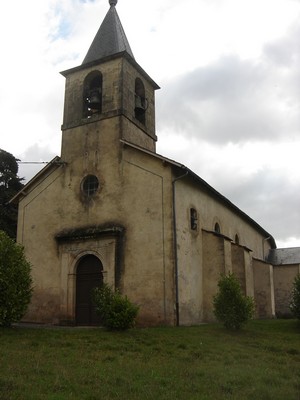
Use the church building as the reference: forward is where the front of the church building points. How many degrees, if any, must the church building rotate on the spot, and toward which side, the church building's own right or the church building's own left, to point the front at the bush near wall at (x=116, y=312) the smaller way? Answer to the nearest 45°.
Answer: approximately 45° to the church building's own left

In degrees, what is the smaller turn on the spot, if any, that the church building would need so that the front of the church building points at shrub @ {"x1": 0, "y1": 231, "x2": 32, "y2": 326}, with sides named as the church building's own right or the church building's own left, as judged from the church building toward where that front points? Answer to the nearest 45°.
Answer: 0° — it already faces it

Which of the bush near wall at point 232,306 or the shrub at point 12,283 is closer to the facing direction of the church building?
the shrub

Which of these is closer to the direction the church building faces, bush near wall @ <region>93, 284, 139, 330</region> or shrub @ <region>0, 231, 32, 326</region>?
the shrub

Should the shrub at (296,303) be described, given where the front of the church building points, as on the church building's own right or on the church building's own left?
on the church building's own left

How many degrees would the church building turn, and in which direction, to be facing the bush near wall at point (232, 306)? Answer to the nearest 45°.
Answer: approximately 90° to its left

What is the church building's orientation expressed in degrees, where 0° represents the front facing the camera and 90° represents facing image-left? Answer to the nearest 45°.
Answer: approximately 45°
